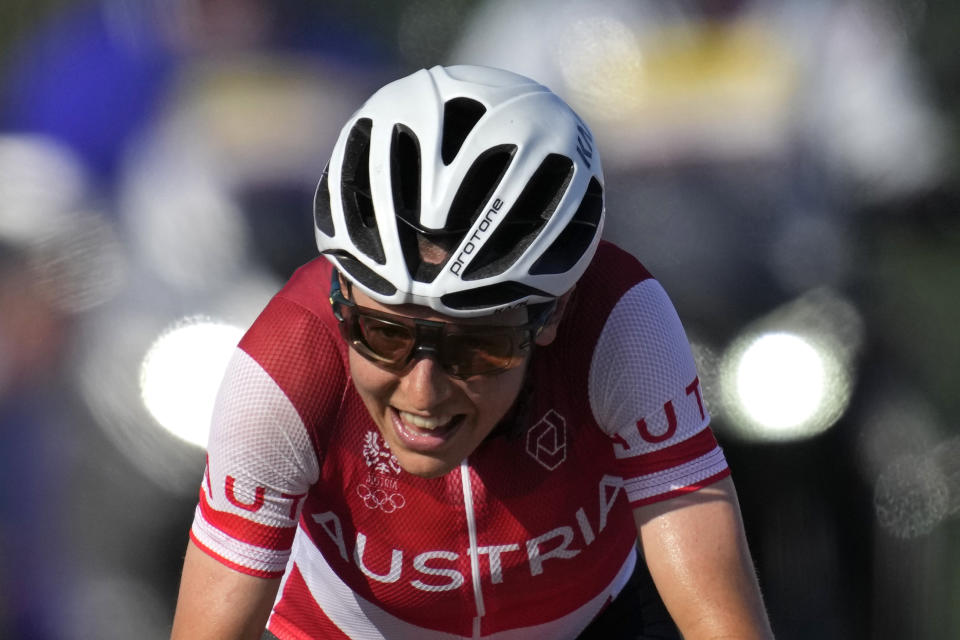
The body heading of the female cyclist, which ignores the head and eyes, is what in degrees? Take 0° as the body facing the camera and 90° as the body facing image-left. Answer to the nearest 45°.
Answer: approximately 0°
